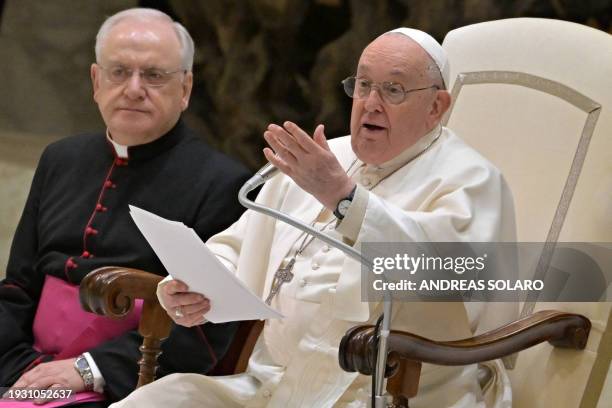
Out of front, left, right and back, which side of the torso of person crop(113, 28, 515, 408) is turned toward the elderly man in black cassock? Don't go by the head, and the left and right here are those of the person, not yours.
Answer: right

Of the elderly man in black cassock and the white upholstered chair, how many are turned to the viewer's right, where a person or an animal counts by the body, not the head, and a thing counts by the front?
0

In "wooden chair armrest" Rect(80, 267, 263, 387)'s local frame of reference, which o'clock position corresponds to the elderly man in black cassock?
The elderly man in black cassock is roughly at 4 o'clock from the wooden chair armrest.

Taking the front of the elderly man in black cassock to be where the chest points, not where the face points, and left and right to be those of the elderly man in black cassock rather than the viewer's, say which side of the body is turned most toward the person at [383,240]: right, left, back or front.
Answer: left

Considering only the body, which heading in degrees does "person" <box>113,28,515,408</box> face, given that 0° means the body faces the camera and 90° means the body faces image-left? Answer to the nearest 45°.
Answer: approximately 45°

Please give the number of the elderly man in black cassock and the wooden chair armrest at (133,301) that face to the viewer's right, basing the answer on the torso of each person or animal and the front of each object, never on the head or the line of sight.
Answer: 0

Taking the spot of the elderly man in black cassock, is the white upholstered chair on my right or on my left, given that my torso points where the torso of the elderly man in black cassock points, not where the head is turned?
on my left
